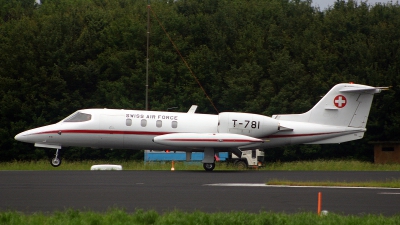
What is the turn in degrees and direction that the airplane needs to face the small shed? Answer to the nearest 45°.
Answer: approximately 135° to its right

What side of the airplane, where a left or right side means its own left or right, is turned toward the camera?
left
